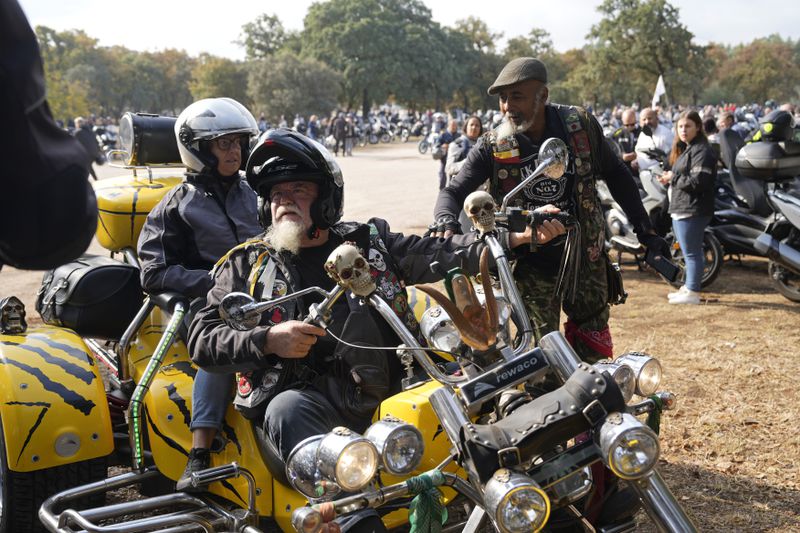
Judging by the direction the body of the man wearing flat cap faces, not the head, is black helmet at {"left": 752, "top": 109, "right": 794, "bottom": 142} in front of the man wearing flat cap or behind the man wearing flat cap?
behind

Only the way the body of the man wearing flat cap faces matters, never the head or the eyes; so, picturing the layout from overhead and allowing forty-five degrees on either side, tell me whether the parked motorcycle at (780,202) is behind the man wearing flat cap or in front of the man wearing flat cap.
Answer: behind

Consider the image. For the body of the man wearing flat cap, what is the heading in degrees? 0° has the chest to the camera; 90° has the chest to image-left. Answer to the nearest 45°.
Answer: approximately 45°

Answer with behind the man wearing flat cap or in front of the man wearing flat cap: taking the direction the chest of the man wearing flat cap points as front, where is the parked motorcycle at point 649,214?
behind
